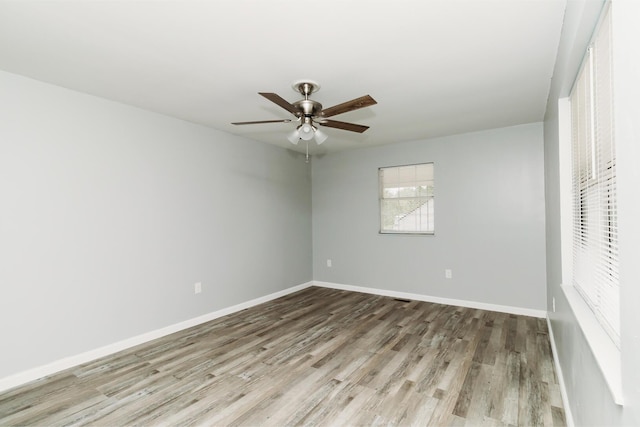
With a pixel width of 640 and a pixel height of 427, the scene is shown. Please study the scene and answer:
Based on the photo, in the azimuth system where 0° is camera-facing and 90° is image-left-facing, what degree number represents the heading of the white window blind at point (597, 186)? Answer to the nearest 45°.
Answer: approximately 90°
